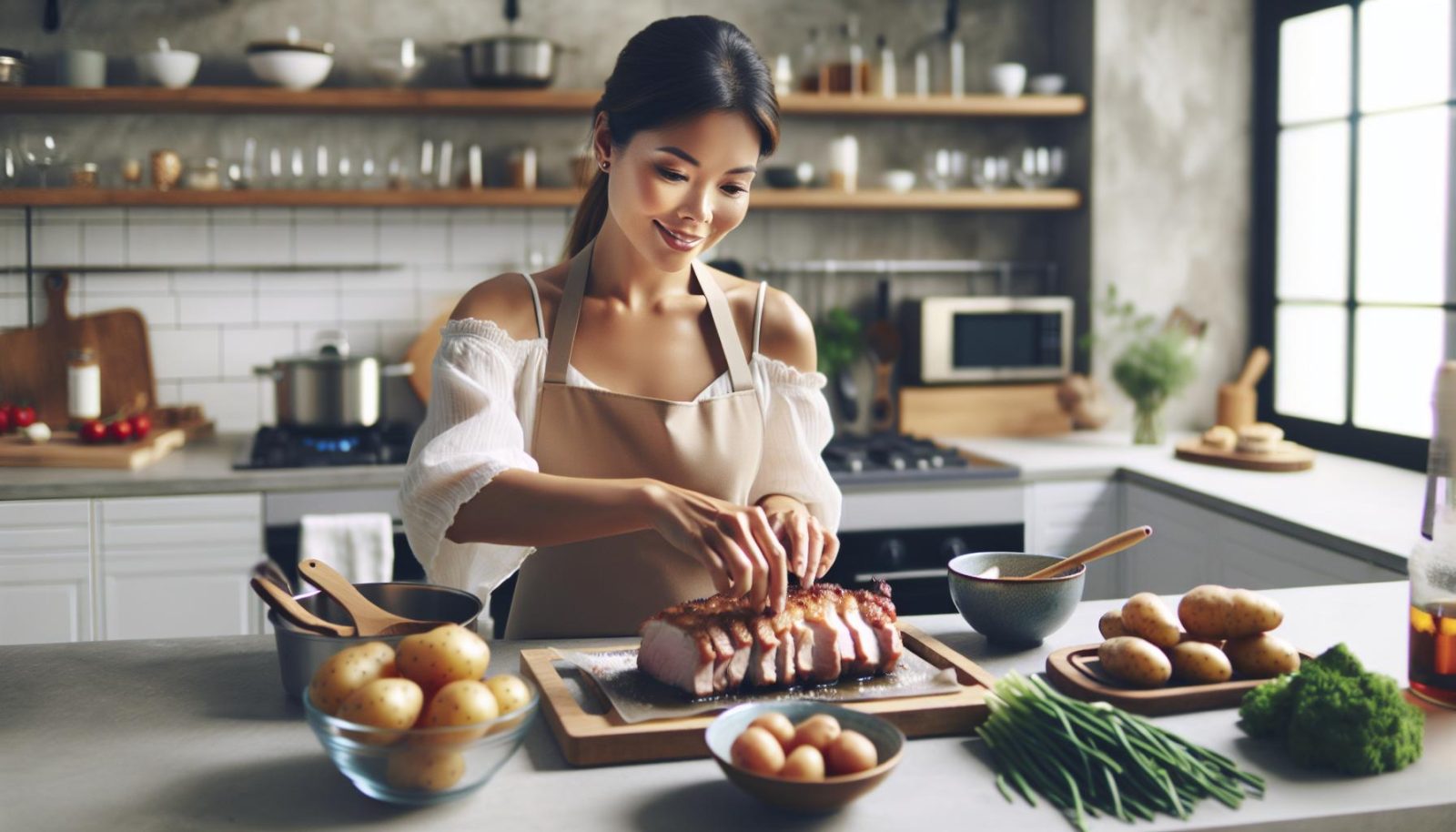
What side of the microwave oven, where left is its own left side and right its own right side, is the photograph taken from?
front

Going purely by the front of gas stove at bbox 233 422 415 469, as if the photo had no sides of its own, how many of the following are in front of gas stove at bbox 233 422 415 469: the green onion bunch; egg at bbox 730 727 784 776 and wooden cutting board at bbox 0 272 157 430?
2

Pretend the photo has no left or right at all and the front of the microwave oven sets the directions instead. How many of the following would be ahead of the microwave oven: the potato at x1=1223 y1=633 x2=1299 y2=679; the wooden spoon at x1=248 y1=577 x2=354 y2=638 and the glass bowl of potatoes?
3

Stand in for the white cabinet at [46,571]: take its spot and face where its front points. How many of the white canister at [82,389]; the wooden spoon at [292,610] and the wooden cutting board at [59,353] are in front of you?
1

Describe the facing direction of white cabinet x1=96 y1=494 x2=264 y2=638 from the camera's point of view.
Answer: facing the viewer

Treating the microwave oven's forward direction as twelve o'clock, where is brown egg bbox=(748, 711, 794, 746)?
The brown egg is roughly at 12 o'clock from the microwave oven.

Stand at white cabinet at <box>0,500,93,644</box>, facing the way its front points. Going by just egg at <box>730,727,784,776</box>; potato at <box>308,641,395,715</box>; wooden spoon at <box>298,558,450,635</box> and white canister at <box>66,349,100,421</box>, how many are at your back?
1

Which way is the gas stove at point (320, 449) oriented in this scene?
toward the camera

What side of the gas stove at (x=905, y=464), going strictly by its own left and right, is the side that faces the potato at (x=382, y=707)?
front

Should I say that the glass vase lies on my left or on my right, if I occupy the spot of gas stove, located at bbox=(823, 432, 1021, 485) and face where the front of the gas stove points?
on my left

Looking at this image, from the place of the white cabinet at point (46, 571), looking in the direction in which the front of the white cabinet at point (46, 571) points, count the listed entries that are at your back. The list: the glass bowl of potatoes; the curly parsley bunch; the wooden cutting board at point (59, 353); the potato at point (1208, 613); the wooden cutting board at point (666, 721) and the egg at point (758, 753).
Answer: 1

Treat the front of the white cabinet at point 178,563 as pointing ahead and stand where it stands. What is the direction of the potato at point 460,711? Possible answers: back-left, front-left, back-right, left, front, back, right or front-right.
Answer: front

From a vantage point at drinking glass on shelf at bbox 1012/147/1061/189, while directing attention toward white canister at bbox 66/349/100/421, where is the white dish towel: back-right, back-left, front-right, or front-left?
front-left

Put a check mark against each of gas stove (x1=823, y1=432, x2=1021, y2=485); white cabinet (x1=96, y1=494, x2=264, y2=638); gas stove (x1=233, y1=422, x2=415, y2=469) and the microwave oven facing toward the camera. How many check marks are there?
4

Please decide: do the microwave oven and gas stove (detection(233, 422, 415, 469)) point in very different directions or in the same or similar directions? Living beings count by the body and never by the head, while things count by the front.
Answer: same or similar directions
